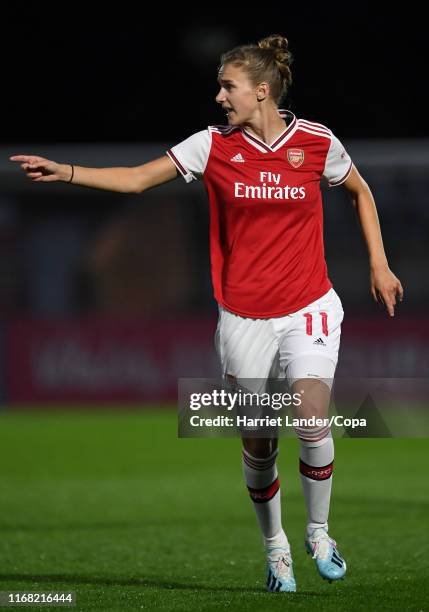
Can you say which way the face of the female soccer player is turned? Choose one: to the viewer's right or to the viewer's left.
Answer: to the viewer's left

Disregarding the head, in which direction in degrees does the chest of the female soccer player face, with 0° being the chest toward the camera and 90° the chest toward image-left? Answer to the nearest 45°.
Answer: approximately 0°
